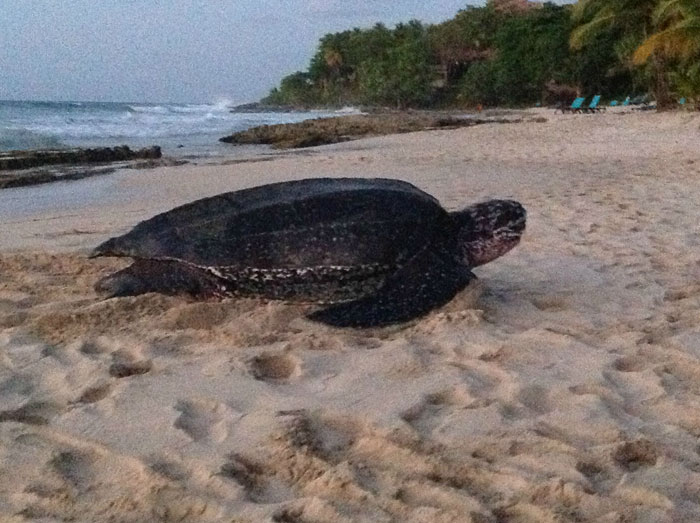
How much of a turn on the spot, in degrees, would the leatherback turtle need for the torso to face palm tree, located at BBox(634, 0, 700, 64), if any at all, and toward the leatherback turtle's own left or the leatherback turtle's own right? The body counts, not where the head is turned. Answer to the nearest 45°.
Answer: approximately 45° to the leatherback turtle's own left

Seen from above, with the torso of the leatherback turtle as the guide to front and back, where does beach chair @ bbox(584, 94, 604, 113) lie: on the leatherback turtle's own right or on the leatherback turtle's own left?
on the leatherback turtle's own left

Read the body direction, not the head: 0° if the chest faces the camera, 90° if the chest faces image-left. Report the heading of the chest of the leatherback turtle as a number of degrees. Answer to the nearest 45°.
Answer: approximately 270°
